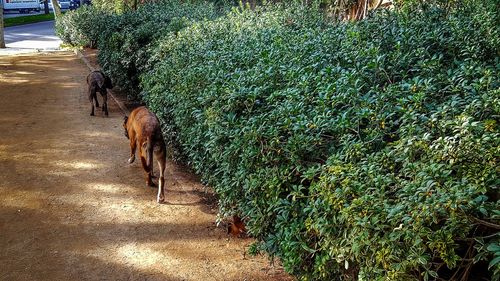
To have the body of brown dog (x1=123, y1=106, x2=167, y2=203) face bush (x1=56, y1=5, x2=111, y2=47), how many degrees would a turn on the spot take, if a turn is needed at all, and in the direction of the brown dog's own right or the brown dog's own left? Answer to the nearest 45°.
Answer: approximately 45° to the brown dog's own right

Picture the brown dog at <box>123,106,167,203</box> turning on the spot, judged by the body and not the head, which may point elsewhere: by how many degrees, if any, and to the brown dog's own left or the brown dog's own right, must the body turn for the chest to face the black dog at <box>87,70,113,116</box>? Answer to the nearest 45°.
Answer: approximately 45° to the brown dog's own right

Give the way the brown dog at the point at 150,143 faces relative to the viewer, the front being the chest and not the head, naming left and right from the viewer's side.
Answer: facing away from the viewer and to the left of the viewer
